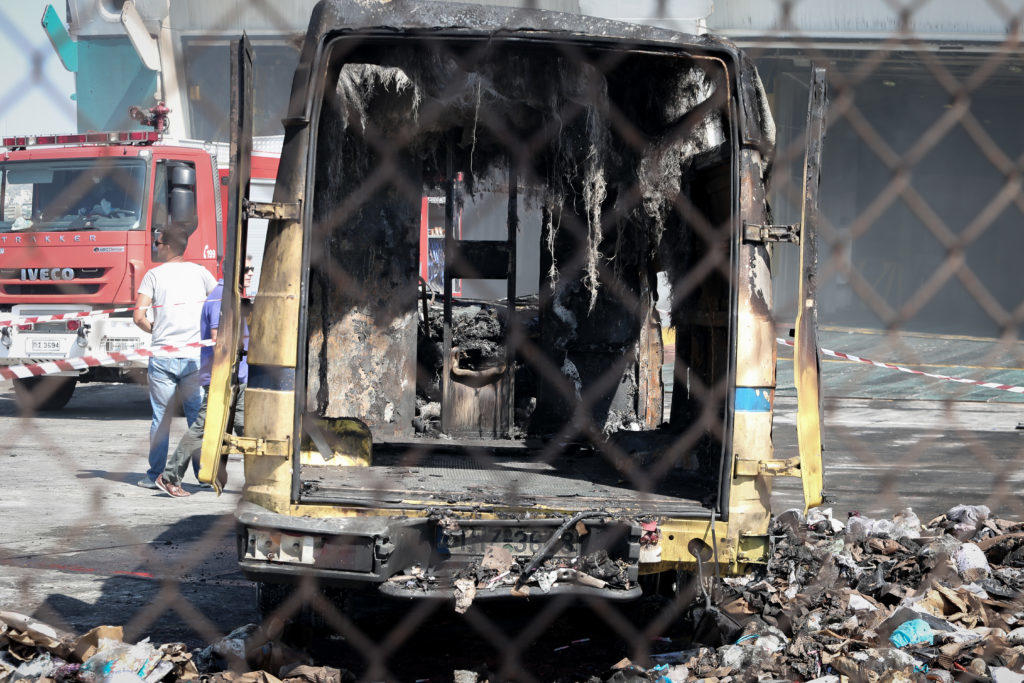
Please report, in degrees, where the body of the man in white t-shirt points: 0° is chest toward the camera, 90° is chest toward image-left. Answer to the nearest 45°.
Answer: approximately 135°

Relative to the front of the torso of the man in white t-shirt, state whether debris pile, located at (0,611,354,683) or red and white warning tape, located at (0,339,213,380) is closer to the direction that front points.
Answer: the red and white warning tape

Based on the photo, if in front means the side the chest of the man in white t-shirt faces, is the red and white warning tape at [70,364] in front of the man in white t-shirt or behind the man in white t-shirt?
in front

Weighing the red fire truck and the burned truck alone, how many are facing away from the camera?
1

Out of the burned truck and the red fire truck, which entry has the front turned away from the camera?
the burned truck

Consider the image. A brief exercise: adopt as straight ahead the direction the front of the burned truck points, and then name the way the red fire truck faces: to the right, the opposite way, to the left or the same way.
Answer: the opposite way

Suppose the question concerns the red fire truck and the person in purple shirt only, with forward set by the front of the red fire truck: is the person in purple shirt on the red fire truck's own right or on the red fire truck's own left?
on the red fire truck's own left

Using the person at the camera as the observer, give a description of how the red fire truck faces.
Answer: facing the viewer and to the left of the viewer

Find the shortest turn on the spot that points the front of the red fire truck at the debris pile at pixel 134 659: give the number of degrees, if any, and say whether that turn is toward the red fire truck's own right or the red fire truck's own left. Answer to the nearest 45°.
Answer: approximately 45° to the red fire truck's own left

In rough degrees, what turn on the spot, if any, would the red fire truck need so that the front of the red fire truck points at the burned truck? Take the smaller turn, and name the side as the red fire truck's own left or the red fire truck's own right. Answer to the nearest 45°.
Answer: approximately 45° to the red fire truck's own left

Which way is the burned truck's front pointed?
away from the camera

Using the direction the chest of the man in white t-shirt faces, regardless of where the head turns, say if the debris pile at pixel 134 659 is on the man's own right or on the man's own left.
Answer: on the man's own left
